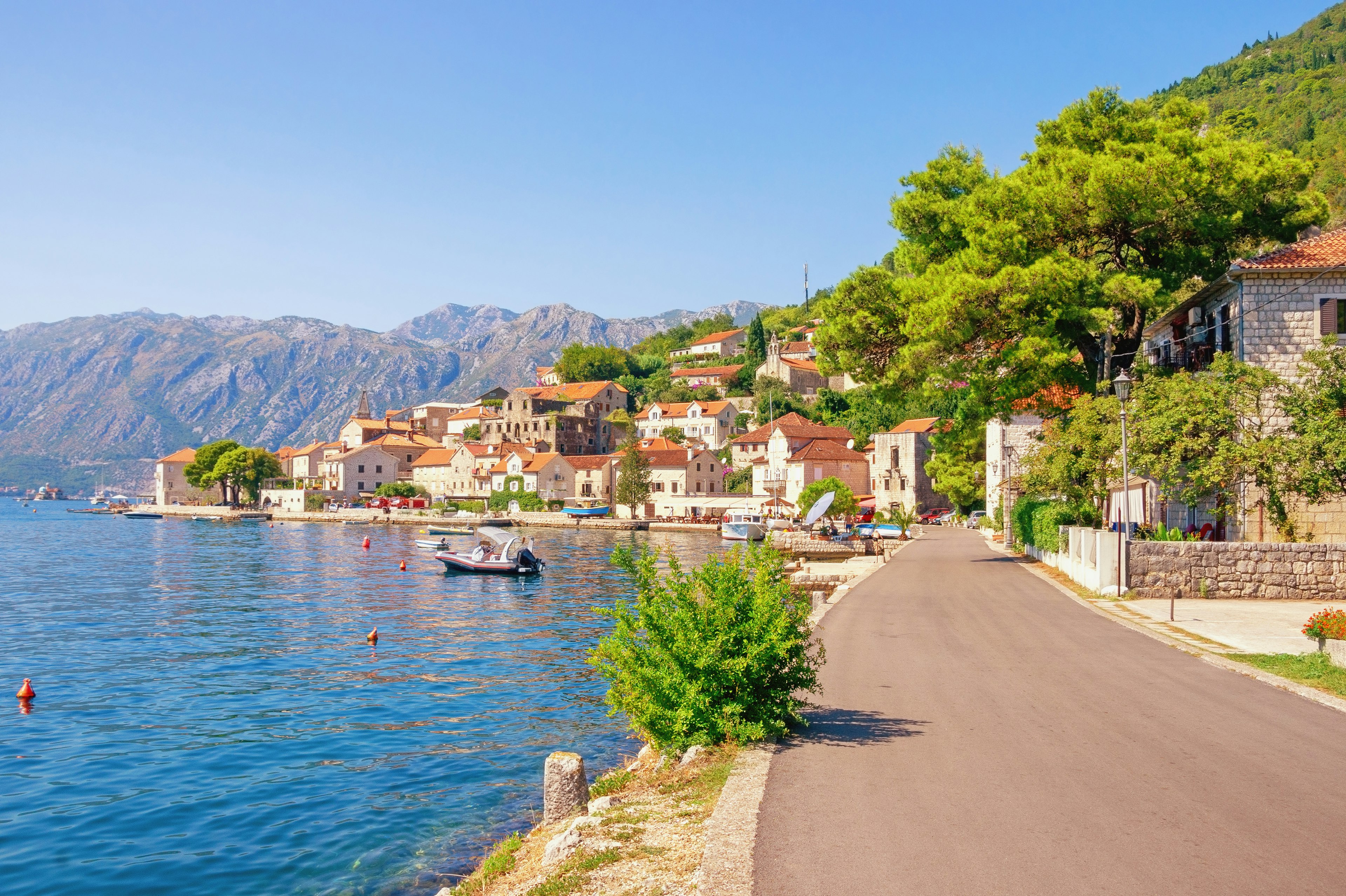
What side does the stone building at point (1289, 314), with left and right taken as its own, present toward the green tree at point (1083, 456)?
front

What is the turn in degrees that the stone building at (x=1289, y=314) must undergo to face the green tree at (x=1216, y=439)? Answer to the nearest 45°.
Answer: approximately 45° to its left

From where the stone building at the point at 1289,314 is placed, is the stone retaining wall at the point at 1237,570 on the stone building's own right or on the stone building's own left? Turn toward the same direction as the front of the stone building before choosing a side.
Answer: on the stone building's own left

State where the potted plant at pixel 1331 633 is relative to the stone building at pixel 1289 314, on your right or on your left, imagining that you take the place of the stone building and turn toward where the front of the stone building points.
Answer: on your left

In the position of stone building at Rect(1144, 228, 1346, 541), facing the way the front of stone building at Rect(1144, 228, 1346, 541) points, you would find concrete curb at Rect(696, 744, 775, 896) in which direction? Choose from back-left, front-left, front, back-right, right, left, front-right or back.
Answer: left

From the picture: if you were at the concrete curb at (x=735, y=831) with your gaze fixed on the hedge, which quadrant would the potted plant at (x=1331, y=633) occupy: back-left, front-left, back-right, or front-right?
front-right

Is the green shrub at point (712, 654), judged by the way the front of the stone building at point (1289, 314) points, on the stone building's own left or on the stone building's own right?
on the stone building's own left

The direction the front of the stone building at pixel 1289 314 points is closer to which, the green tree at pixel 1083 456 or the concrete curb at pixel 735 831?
the green tree

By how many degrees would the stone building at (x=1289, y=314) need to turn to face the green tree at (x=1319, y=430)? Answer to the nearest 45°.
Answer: approximately 90° to its left

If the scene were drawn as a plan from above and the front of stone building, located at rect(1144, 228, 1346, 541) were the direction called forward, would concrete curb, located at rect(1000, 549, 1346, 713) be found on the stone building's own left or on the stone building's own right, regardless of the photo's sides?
on the stone building's own left

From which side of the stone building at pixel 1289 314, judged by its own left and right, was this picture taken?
left
